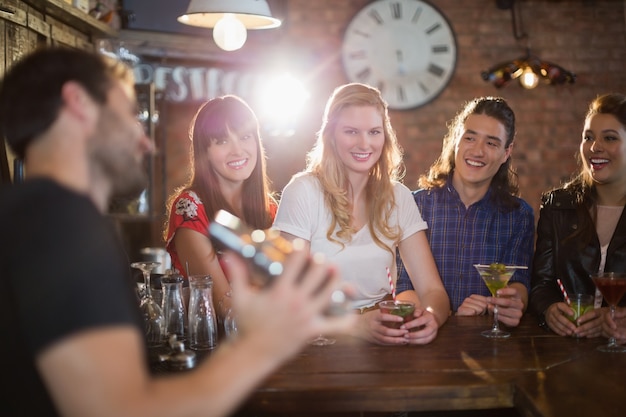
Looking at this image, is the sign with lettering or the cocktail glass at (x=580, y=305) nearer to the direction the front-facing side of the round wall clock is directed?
the cocktail glass

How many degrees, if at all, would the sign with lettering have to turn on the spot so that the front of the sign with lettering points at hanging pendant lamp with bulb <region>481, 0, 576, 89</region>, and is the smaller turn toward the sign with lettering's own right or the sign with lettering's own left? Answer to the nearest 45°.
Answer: approximately 90° to the sign with lettering's own left

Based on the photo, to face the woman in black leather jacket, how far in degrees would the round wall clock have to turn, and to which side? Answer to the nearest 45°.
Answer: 0° — it already faces them

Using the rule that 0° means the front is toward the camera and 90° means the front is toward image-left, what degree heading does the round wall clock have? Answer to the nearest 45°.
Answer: approximately 0°

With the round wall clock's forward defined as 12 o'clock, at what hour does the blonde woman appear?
The blonde woman is roughly at 12 o'clock from the round wall clock.

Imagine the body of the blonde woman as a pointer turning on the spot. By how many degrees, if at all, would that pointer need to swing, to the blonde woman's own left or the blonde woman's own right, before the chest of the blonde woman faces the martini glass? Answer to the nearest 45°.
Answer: approximately 45° to the blonde woman's own left

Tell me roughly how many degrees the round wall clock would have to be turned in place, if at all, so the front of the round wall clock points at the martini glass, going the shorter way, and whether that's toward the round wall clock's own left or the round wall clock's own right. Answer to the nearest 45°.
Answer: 0° — it already faces it

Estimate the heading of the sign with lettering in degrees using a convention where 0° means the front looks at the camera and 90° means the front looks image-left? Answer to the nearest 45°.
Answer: approximately 0°

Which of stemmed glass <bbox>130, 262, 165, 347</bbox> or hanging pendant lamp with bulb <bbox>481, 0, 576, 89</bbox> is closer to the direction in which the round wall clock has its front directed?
the stemmed glass
